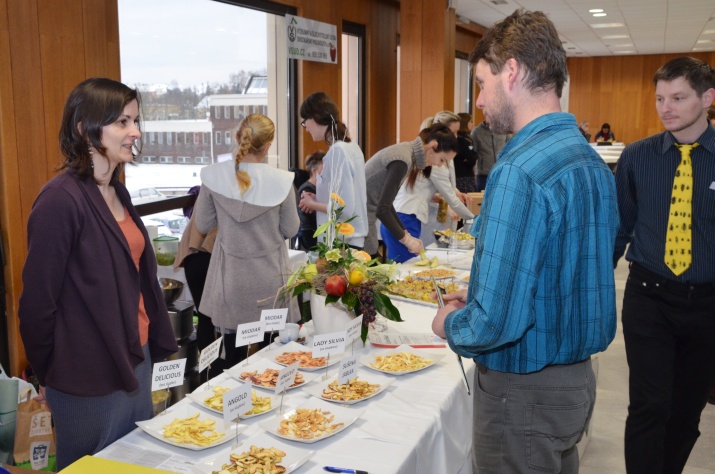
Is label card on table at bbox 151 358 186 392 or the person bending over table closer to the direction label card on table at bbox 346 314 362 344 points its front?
the label card on table

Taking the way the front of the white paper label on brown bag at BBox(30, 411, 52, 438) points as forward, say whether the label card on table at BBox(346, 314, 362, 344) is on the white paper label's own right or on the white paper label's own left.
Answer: on the white paper label's own left

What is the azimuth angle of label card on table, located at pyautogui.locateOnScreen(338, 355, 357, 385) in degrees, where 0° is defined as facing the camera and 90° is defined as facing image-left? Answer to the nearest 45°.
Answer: approximately 315°

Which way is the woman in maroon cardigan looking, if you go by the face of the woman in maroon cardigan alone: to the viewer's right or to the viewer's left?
to the viewer's right

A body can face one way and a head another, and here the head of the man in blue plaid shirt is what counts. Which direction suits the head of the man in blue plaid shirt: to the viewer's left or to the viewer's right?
to the viewer's left

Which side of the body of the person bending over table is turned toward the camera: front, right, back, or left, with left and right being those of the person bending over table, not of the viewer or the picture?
right

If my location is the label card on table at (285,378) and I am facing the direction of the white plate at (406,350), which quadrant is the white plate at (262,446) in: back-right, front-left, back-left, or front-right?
back-right
